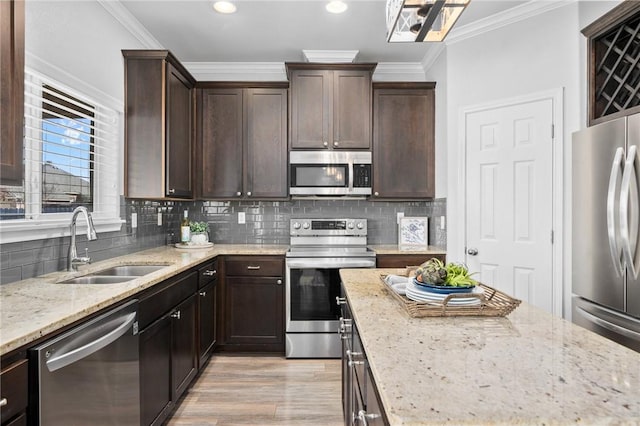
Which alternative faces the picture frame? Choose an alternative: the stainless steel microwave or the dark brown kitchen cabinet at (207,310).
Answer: the dark brown kitchen cabinet

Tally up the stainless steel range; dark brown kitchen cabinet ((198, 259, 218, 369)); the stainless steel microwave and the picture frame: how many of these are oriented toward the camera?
3

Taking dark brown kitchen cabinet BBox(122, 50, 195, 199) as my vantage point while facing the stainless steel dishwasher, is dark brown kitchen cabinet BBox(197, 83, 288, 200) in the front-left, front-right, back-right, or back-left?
back-left

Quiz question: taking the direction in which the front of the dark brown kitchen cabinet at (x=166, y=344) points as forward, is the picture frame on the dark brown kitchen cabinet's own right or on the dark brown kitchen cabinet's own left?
on the dark brown kitchen cabinet's own left

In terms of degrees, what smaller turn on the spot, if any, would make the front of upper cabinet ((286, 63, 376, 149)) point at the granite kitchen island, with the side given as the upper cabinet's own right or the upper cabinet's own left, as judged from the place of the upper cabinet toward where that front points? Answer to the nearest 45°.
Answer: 0° — it already faces it

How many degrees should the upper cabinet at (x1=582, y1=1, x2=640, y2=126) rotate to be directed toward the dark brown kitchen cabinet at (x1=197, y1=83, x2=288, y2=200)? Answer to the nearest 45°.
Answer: approximately 45° to its right

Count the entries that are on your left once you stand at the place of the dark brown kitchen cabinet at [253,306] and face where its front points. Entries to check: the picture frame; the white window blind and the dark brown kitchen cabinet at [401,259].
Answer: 2
